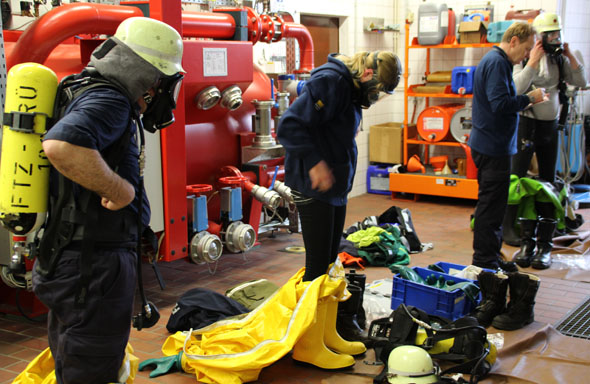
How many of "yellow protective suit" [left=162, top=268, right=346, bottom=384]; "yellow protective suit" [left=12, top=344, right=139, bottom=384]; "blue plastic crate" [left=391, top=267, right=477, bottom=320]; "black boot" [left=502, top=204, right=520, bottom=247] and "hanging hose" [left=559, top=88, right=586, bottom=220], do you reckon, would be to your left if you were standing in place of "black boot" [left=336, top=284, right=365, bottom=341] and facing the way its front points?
3

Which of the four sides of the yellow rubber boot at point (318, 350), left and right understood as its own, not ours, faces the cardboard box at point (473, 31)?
left

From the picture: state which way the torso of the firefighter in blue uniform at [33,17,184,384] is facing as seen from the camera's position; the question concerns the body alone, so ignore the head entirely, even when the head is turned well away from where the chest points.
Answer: to the viewer's right

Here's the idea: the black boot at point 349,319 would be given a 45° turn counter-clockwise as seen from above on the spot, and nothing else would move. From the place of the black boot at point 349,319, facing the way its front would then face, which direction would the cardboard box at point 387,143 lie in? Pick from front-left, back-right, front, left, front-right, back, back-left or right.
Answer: left

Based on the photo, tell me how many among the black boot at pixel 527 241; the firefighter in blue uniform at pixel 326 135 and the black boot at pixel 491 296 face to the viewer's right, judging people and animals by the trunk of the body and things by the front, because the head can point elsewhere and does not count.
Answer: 1

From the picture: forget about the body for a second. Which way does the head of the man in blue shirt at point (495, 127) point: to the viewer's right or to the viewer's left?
to the viewer's right

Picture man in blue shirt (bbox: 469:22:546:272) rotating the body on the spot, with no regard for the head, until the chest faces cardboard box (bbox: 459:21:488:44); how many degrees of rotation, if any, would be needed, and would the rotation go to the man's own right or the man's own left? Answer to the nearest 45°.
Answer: approximately 90° to the man's own left

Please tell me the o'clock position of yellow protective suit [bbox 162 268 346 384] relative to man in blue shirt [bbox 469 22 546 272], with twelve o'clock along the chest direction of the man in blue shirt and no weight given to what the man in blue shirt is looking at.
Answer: The yellow protective suit is roughly at 4 o'clock from the man in blue shirt.

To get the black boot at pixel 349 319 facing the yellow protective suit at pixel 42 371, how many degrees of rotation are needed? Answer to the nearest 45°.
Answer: approximately 90° to its right

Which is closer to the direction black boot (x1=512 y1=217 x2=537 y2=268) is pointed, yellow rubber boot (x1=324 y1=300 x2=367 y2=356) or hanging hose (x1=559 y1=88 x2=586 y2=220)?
the yellow rubber boot

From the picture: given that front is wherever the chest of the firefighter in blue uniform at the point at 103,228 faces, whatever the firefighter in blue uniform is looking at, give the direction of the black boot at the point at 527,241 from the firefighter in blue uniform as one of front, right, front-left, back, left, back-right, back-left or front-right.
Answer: front-left

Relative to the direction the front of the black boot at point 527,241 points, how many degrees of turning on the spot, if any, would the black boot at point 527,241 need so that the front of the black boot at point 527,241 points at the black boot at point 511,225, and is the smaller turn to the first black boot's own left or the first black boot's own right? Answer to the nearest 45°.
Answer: approximately 135° to the first black boot's own right

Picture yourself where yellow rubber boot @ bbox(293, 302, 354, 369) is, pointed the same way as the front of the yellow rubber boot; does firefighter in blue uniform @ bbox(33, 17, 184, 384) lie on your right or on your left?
on your right

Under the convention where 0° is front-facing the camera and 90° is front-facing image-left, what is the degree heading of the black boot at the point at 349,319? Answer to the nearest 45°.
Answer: approximately 315°

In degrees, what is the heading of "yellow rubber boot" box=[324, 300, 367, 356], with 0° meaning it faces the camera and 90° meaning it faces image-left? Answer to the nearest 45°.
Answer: approximately 270°
